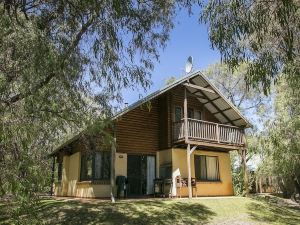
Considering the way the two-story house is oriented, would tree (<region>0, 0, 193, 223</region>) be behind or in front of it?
in front

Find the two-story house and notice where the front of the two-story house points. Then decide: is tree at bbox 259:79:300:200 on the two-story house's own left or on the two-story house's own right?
on the two-story house's own left

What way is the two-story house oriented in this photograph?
toward the camera
